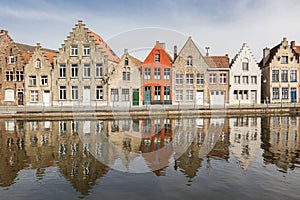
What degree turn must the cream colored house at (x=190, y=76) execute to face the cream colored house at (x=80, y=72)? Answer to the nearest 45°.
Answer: approximately 90° to its right

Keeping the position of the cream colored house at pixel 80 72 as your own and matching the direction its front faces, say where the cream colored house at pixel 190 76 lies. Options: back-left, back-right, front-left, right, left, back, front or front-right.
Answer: left

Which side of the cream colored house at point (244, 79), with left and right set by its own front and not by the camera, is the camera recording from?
front

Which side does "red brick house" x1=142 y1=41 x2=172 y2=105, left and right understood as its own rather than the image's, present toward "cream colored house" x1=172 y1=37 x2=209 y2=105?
left

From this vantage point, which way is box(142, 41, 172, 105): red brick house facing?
toward the camera

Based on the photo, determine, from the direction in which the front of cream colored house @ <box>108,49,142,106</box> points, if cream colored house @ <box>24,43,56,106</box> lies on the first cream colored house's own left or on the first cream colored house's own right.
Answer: on the first cream colored house's own right

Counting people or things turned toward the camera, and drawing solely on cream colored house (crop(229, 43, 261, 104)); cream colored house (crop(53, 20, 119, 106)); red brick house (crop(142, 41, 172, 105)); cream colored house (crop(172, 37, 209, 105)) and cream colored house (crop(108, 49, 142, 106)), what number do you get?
5

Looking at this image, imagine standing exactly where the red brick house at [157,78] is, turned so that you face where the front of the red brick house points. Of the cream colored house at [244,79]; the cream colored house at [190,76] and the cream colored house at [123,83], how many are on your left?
2

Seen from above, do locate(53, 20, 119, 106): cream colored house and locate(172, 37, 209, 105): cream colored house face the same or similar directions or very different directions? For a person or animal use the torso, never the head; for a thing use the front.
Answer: same or similar directions

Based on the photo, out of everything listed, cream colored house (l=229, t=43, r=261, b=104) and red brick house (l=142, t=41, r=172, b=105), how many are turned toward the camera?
2

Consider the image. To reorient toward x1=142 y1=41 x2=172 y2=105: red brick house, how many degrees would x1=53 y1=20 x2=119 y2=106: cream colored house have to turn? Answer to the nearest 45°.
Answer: approximately 90° to its left

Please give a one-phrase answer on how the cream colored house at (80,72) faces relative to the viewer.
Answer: facing the viewer

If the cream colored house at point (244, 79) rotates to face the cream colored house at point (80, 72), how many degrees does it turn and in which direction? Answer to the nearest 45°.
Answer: approximately 45° to its right

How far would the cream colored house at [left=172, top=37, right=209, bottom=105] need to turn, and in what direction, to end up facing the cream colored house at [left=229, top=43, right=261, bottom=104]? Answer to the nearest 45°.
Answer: approximately 90° to its left

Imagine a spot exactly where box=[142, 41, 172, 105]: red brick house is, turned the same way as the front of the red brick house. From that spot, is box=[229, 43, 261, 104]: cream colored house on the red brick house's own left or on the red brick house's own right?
on the red brick house's own left
